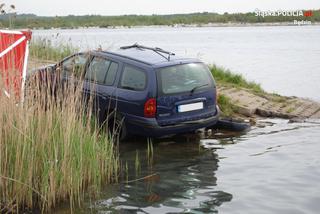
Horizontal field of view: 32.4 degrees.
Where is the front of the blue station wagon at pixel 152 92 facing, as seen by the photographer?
facing away from the viewer and to the left of the viewer
